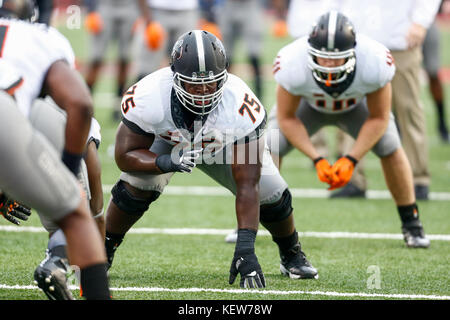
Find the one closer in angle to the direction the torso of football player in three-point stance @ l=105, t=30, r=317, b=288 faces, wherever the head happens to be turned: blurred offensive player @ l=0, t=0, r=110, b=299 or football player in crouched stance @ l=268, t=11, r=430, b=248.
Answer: the blurred offensive player

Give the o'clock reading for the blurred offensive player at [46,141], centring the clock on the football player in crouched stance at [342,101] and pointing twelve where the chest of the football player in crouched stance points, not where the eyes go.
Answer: The blurred offensive player is roughly at 1 o'clock from the football player in crouched stance.

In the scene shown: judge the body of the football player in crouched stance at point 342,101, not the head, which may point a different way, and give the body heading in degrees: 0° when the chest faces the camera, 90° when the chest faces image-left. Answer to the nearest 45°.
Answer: approximately 0°

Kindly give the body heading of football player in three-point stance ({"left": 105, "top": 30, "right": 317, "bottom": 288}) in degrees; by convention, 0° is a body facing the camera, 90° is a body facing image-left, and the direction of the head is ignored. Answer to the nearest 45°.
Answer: approximately 0°

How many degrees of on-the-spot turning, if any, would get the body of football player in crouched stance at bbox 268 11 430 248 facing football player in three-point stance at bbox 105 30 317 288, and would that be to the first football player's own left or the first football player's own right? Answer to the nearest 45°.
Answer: approximately 45° to the first football player's own right

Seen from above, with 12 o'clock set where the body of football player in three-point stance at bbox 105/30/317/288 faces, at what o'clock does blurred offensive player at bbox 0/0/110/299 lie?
The blurred offensive player is roughly at 1 o'clock from the football player in three-point stance.

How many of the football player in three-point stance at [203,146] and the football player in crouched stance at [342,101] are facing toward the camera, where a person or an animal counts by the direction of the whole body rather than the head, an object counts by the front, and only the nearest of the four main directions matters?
2
